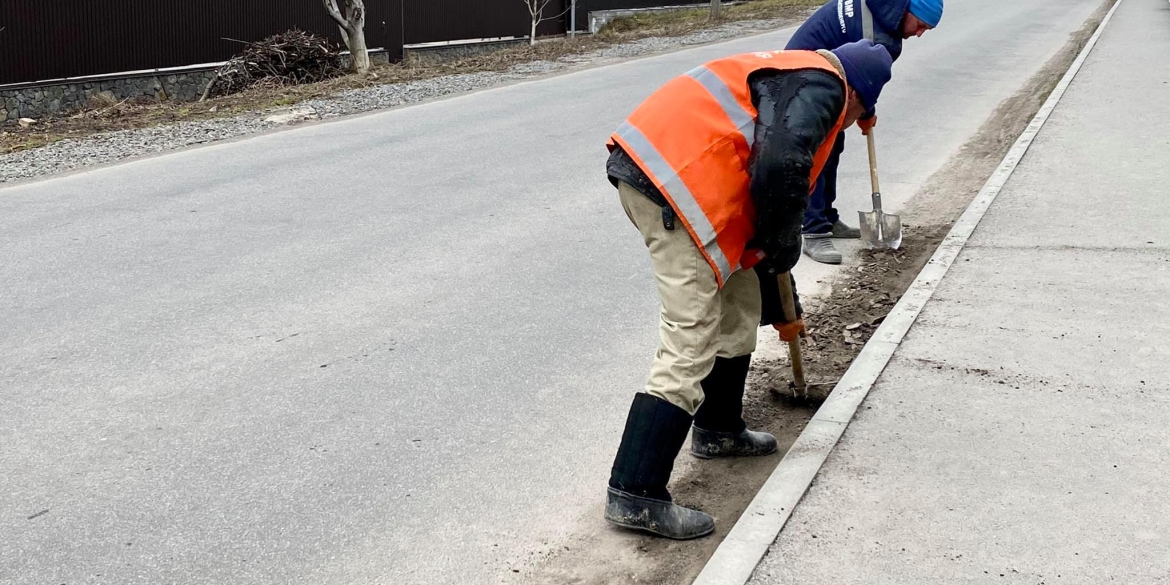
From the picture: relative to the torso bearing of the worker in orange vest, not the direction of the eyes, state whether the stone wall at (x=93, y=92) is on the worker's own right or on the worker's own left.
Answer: on the worker's own left

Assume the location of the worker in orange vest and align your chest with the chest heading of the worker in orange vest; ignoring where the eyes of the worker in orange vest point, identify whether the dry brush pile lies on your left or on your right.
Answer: on your left

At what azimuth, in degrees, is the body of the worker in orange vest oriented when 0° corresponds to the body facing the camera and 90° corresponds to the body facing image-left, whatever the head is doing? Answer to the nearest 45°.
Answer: approximately 270°

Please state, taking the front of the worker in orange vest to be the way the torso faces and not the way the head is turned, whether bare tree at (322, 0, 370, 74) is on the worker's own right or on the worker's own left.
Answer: on the worker's own left

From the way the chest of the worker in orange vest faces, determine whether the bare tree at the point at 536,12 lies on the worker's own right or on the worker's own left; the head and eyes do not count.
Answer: on the worker's own left

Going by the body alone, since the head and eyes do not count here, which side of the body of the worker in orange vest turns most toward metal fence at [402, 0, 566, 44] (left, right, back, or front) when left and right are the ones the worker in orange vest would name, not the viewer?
left

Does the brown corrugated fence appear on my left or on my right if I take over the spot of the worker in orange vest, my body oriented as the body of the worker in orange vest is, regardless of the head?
on my left
